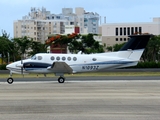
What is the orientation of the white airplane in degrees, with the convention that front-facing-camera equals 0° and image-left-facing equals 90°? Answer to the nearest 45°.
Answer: approximately 90°
